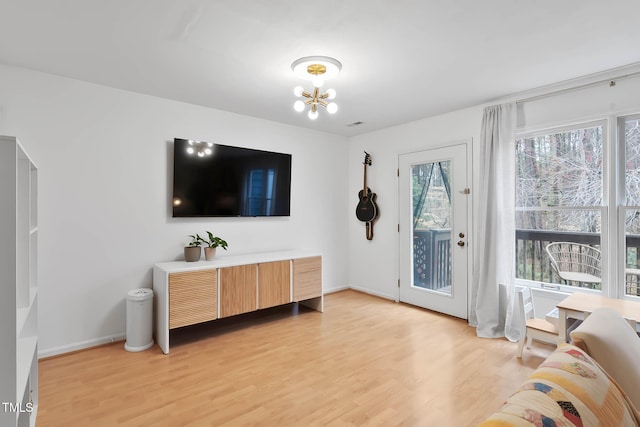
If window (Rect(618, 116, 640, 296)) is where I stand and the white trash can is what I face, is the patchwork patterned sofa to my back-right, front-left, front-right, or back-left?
front-left

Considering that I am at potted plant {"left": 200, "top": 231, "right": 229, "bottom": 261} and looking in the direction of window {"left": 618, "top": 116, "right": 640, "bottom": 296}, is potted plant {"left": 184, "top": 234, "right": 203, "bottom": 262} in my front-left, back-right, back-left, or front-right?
back-right

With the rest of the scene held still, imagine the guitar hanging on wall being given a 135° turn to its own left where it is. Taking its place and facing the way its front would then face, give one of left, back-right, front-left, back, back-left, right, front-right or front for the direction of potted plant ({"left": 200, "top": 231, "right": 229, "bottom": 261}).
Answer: back-right

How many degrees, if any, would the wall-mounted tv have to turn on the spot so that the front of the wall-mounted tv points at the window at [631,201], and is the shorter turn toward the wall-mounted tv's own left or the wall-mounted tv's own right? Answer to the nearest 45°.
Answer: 0° — it already faces it

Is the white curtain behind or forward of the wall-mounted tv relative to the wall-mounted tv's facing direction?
forward

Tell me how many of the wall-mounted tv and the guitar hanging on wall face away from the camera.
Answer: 0

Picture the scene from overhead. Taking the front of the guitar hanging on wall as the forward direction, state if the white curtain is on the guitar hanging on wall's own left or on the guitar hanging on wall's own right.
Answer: on the guitar hanging on wall's own left

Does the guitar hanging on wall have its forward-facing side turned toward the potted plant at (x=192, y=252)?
yes

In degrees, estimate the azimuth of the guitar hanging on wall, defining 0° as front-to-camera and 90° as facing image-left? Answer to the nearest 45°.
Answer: approximately 45°

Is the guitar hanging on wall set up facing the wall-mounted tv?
yes

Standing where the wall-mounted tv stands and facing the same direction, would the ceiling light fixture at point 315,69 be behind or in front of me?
in front

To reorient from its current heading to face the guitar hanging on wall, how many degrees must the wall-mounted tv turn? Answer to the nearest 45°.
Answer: approximately 45° to its left

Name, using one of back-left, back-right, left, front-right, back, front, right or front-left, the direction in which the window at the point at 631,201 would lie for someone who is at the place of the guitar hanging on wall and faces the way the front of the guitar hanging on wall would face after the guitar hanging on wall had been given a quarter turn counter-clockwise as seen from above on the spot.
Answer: front

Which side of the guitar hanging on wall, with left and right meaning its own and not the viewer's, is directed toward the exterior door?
left

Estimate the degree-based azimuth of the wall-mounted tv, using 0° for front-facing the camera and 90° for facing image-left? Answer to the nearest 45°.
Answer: approximately 315°

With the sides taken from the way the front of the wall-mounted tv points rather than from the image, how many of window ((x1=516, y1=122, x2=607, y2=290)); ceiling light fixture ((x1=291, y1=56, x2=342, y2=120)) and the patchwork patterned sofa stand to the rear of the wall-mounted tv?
0

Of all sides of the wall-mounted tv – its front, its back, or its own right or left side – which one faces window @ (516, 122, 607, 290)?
front
